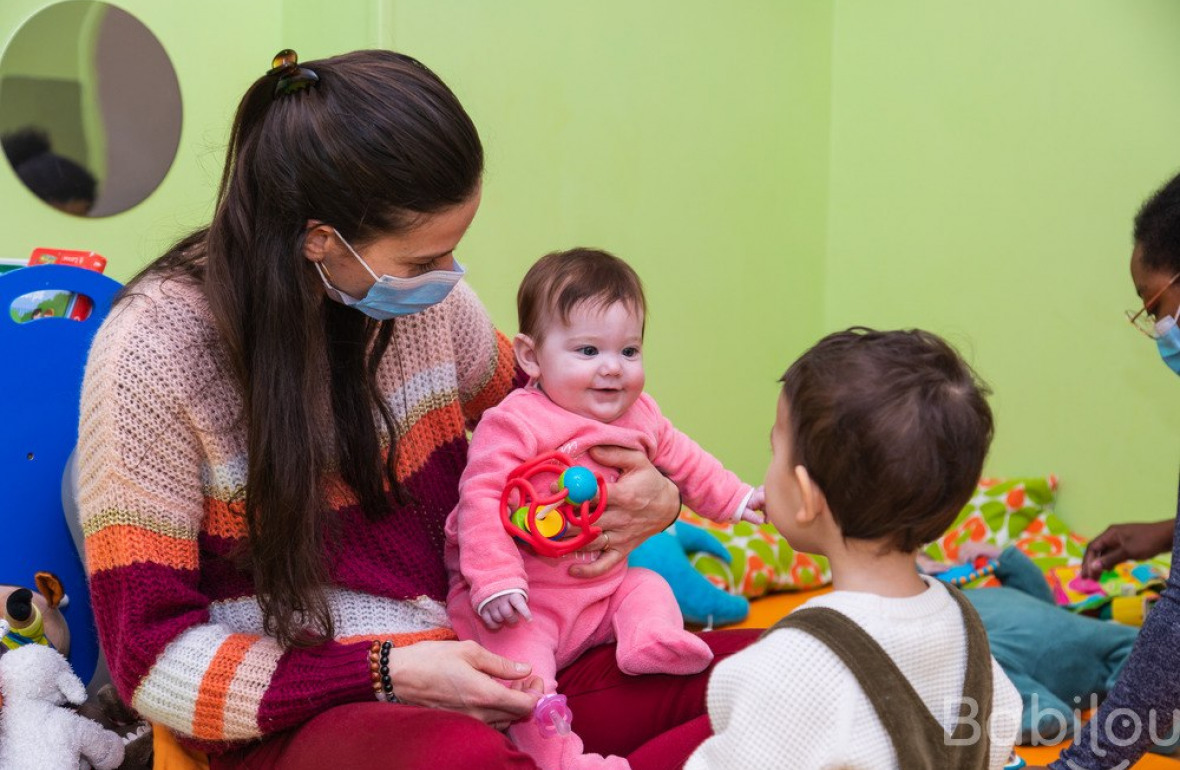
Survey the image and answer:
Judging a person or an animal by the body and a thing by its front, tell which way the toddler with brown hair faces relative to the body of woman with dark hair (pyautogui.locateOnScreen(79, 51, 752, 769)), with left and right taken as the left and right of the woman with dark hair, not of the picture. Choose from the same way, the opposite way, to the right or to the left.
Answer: the opposite way

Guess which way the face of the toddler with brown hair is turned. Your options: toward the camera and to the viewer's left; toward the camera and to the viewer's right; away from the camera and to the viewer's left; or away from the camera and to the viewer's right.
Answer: away from the camera and to the viewer's left

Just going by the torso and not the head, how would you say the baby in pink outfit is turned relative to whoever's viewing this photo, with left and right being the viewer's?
facing the viewer and to the right of the viewer

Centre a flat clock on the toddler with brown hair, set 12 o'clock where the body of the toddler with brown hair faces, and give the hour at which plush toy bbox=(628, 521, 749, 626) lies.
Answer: The plush toy is roughly at 1 o'clock from the toddler with brown hair.

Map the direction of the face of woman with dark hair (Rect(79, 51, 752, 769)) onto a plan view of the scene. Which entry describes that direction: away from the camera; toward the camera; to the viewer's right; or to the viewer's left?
to the viewer's right

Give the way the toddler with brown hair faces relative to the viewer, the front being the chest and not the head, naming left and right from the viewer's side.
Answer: facing away from the viewer and to the left of the viewer

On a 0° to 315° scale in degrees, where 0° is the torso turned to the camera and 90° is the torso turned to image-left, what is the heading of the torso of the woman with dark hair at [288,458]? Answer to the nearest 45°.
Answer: approximately 315°

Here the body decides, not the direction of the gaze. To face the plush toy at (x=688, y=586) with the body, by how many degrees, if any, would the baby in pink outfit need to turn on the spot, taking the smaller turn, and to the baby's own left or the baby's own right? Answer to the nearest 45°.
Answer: approximately 135° to the baby's own left

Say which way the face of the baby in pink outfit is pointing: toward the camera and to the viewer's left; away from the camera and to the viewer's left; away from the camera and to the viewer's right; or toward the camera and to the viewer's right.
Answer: toward the camera and to the viewer's right

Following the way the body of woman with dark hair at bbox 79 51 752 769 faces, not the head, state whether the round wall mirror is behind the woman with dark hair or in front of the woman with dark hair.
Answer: behind

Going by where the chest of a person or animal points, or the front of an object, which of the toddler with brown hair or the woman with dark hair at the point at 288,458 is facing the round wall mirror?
the toddler with brown hair

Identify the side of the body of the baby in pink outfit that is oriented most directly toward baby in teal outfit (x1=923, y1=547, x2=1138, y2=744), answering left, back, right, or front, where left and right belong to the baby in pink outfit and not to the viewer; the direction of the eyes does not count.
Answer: left

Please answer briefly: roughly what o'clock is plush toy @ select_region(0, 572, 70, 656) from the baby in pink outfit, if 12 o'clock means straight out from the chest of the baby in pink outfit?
The plush toy is roughly at 4 o'clock from the baby in pink outfit.

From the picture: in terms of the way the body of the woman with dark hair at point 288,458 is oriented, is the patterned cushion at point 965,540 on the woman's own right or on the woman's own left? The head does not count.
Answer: on the woman's own left

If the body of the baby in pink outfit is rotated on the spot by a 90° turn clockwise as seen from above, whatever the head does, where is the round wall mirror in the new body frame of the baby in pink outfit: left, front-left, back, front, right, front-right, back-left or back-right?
right

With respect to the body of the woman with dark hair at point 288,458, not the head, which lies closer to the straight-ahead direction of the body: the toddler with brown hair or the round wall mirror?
the toddler with brown hair

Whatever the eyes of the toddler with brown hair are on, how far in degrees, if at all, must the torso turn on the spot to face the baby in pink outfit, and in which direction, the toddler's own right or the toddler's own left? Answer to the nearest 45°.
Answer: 0° — they already face them
